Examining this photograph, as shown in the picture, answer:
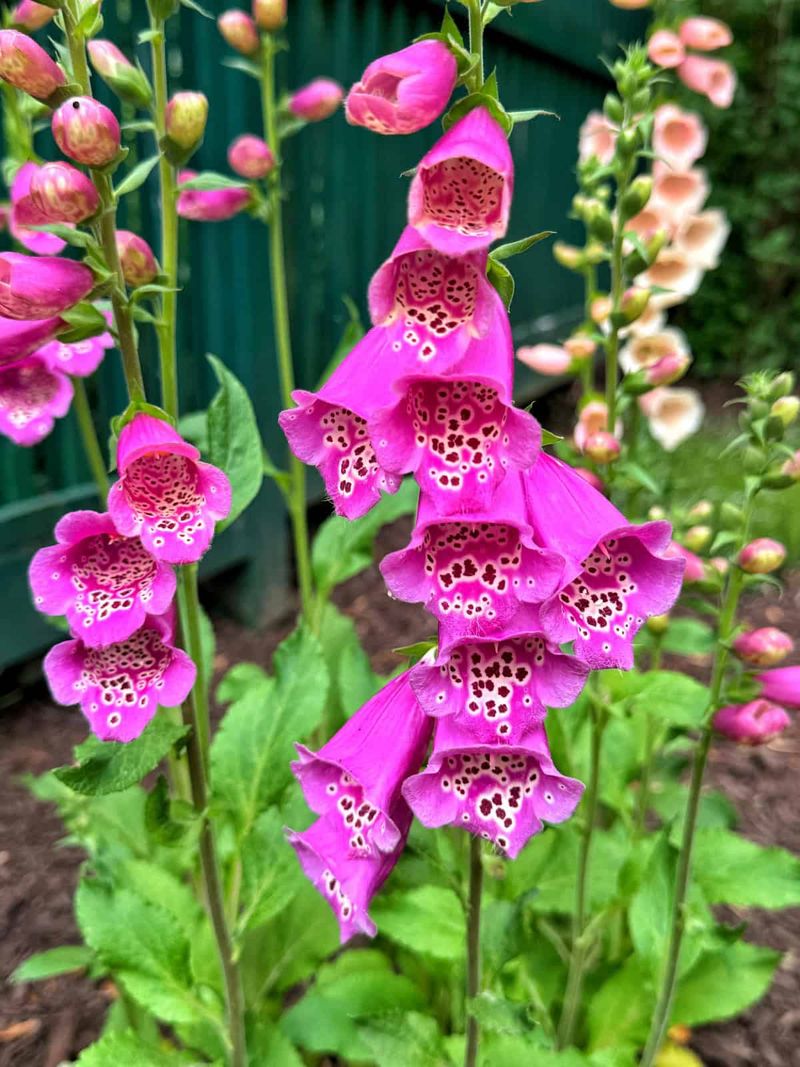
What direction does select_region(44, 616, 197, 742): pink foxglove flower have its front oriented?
toward the camera

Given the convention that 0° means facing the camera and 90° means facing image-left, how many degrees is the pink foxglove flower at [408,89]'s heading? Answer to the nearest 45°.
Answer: approximately 45°

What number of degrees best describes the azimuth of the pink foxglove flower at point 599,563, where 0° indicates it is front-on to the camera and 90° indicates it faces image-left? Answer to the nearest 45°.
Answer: approximately 315°

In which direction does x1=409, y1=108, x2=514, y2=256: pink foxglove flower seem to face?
toward the camera

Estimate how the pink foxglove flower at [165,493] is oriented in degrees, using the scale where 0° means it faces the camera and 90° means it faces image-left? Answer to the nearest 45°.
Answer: approximately 0°

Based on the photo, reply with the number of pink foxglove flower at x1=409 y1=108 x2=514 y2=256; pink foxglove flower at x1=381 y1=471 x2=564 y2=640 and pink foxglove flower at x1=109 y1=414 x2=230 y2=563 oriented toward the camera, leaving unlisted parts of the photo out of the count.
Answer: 3

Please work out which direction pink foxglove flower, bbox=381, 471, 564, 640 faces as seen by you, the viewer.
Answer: facing the viewer

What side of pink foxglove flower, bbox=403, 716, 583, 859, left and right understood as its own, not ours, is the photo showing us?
front
